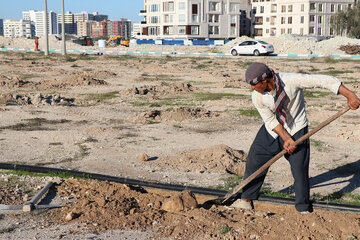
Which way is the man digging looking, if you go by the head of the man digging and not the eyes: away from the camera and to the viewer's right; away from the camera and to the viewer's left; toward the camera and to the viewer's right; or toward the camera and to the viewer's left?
toward the camera and to the viewer's left

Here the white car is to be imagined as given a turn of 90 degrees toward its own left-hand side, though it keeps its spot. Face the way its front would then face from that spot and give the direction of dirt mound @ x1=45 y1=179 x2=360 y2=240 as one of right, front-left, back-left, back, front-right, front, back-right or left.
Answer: front-left

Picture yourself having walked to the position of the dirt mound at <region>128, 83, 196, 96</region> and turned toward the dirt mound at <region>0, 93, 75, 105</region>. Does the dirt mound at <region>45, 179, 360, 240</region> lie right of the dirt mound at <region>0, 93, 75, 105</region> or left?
left

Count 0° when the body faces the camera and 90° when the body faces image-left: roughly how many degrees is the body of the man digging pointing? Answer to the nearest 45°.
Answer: approximately 45°

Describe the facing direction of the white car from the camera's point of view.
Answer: facing away from the viewer and to the left of the viewer

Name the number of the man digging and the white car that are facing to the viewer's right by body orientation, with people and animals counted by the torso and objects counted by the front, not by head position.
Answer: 0

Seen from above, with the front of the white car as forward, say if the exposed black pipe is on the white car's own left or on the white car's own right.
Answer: on the white car's own left

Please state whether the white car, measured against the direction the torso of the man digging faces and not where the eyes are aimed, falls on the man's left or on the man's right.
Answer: on the man's right

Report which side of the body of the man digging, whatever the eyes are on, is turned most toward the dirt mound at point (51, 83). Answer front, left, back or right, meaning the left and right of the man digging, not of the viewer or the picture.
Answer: right
